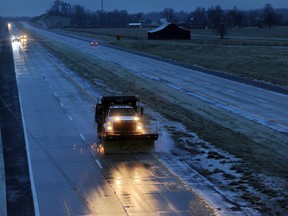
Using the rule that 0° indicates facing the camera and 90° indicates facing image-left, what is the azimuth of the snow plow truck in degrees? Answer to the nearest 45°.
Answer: approximately 0°
